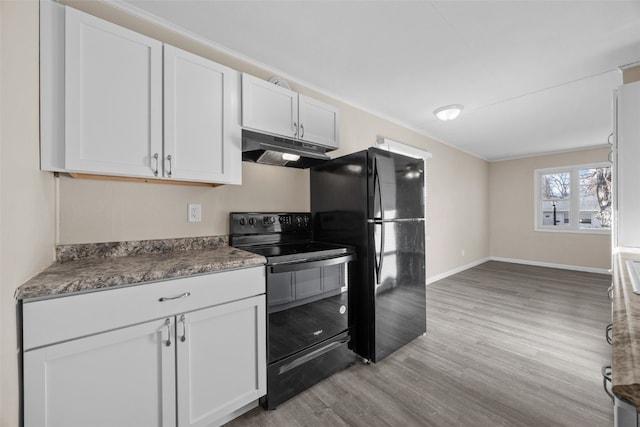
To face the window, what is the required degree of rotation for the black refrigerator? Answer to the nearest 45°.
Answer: approximately 90° to its left

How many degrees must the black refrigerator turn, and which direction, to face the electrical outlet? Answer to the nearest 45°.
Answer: approximately 135° to its right

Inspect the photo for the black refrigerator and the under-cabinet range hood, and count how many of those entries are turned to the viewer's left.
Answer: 0

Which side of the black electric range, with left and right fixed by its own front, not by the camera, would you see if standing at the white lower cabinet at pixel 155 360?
right

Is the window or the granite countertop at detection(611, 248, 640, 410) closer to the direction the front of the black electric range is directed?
the granite countertop

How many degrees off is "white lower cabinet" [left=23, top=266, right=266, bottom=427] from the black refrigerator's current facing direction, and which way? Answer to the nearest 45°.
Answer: approximately 90° to its right

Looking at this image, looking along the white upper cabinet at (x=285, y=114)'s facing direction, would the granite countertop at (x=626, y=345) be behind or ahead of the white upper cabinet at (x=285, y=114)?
ahead

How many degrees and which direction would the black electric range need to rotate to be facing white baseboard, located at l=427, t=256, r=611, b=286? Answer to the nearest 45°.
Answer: approximately 90° to its left

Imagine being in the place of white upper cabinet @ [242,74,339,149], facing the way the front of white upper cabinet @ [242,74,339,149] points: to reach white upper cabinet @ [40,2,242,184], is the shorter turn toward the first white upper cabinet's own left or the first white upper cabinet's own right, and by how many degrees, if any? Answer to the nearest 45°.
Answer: approximately 90° to the first white upper cabinet's own right
